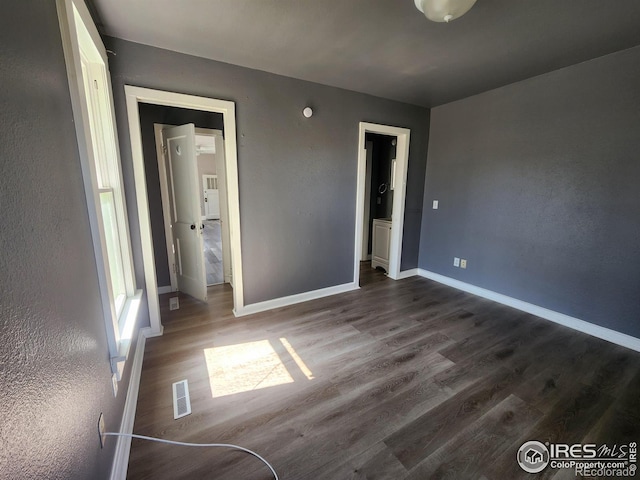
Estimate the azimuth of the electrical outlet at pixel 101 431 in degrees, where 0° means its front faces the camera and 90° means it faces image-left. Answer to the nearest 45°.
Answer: approximately 270°

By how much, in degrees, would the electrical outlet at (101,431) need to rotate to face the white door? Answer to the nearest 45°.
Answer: approximately 45° to its left

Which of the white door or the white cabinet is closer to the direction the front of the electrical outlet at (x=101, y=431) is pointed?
the white cabinet

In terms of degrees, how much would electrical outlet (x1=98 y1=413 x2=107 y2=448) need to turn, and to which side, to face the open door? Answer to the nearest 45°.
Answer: approximately 45° to its left

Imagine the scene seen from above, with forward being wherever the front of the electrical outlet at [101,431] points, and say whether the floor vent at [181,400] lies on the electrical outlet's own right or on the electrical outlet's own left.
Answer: on the electrical outlet's own left
